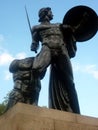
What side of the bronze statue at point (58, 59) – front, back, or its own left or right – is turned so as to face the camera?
front
